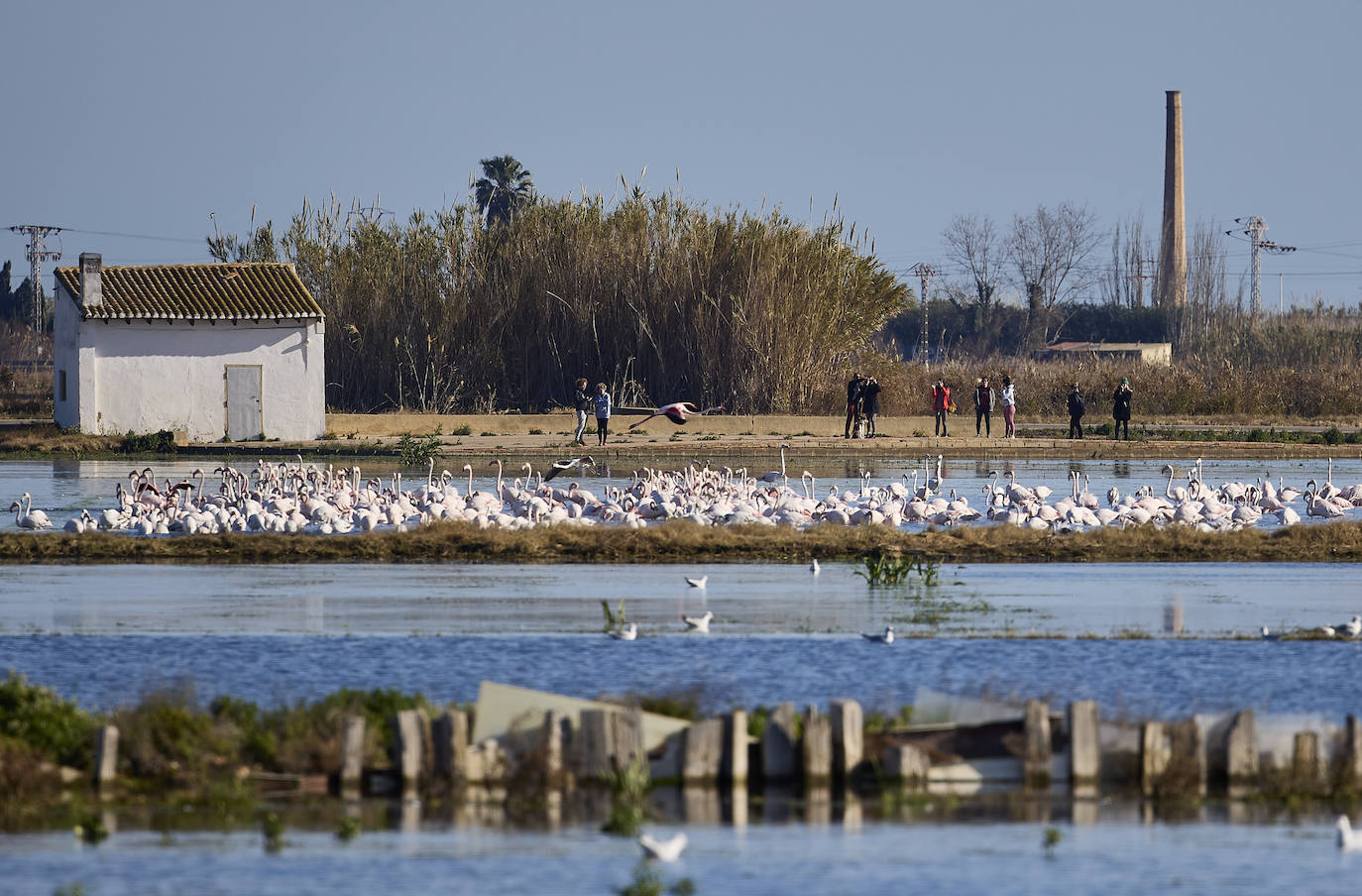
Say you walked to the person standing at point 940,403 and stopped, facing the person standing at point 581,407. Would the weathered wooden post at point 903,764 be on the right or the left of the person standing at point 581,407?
left

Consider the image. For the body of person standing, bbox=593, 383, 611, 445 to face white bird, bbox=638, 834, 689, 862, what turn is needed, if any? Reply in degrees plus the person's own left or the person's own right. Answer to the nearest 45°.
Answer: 0° — they already face it

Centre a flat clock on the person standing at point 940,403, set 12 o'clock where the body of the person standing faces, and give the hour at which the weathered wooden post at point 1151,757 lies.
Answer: The weathered wooden post is roughly at 12 o'clock from the person standing.

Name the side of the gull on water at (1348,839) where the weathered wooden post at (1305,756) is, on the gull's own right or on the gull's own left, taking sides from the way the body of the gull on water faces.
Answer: on the gull's own right

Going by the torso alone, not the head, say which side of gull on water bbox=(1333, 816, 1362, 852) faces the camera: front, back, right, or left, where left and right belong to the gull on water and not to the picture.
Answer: left
